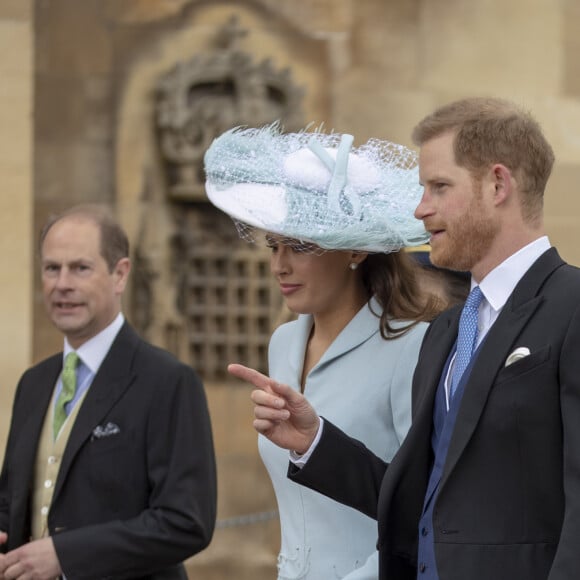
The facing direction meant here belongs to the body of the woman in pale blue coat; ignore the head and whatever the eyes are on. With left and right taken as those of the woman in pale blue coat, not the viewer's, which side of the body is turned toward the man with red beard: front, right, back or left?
left

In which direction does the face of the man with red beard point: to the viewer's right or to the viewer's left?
to the viewer's left

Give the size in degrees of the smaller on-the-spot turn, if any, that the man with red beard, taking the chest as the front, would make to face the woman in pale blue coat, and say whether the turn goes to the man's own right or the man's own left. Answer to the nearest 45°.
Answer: approximately 90° to the man's own right

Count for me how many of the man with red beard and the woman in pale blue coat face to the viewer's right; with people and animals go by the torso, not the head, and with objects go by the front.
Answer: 0

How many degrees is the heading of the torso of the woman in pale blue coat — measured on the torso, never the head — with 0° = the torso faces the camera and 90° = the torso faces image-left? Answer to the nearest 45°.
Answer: approximately 45°
